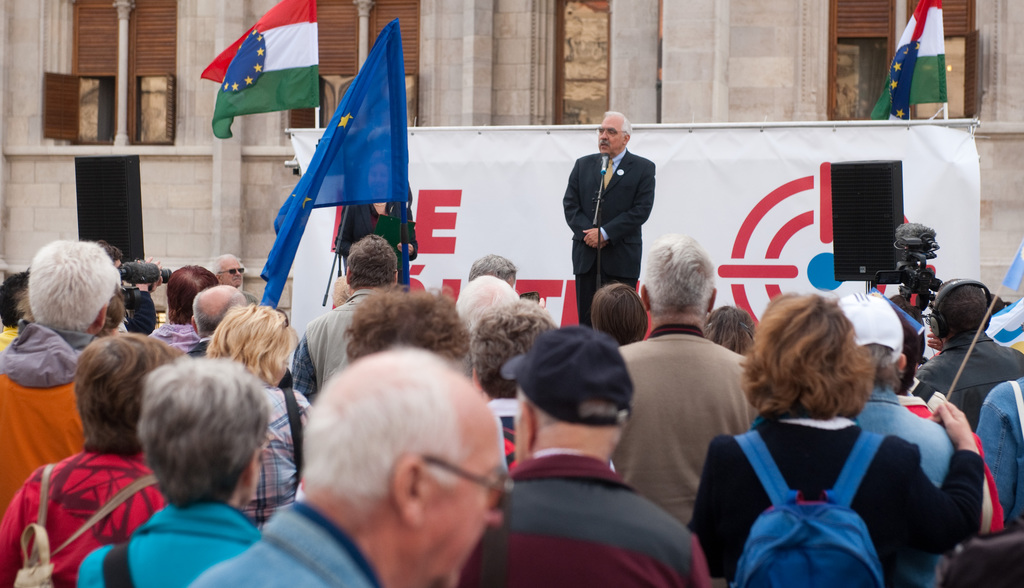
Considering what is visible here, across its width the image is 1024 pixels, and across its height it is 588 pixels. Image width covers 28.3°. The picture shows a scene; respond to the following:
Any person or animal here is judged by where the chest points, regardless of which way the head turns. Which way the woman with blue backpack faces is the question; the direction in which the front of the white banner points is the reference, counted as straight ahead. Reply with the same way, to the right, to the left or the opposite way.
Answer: the opposite way

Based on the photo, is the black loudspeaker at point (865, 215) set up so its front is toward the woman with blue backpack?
yes

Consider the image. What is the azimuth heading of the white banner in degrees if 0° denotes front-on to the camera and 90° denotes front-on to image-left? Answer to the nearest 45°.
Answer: approximately 0°

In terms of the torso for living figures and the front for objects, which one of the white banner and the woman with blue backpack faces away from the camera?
the woman with blue backpack

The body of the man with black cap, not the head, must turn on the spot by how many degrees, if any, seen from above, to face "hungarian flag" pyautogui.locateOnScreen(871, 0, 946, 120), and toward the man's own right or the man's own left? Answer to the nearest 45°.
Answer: approximately 45° to the man's own right

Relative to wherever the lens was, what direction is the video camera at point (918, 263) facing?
facing away from the viewer and to the left of the viewer

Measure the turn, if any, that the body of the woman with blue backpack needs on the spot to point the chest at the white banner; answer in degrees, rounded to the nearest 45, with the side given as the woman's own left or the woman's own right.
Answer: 0° — they already face it

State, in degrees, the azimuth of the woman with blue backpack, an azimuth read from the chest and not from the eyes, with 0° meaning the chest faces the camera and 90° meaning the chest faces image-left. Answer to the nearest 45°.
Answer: approximately 180°

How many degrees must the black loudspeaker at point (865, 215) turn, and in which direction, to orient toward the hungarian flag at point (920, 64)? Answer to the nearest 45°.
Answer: approximately 180°
